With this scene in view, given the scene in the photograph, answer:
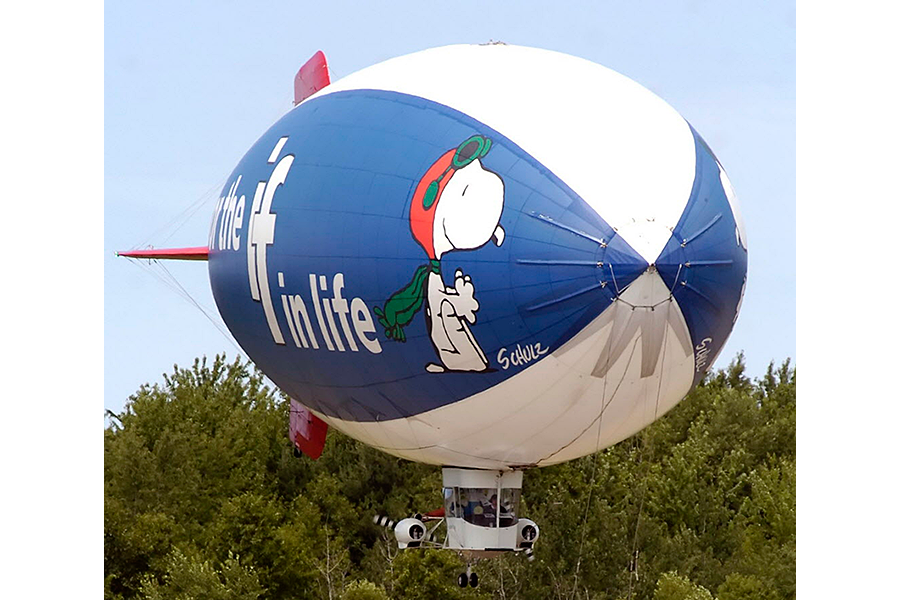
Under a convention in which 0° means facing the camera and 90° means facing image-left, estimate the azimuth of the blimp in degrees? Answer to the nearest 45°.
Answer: approximately 315°
